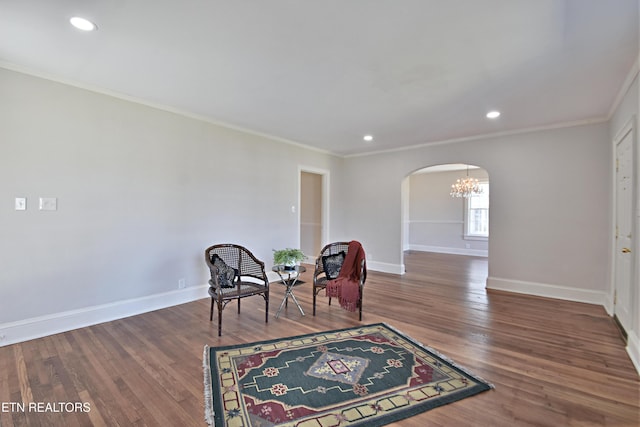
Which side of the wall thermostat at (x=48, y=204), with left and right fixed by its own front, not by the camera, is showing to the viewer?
front

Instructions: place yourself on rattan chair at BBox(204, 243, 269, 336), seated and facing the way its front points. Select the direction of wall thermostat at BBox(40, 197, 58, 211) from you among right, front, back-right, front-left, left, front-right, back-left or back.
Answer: back-right

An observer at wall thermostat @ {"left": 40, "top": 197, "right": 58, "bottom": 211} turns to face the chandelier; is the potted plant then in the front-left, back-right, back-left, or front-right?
front-right

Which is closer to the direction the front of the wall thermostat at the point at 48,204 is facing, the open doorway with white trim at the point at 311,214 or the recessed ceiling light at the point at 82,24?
the recessed ceiling light

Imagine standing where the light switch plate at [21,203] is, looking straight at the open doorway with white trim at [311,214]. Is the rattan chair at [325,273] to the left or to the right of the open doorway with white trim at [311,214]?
right

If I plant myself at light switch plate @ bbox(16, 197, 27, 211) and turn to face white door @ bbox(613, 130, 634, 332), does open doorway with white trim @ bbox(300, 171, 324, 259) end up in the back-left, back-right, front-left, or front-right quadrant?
front-left

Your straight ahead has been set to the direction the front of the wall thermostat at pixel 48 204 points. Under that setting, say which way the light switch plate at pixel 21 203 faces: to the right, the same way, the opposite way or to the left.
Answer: the same way

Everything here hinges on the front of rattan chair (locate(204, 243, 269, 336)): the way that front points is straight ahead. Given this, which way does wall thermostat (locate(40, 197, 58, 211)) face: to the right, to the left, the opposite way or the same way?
the same way

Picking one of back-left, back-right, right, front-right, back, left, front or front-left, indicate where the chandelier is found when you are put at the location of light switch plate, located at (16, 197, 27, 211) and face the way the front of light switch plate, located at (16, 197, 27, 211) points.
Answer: left

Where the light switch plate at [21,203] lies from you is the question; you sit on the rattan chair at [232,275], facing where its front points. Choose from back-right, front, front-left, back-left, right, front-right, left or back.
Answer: back-right

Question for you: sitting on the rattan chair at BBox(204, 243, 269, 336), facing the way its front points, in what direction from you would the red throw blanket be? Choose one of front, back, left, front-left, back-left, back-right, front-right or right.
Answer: front-left

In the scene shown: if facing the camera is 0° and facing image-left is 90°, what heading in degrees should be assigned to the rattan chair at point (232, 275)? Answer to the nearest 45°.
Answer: approximately 315°

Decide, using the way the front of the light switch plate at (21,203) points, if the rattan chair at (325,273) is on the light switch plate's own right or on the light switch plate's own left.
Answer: on the light switch plate's own left

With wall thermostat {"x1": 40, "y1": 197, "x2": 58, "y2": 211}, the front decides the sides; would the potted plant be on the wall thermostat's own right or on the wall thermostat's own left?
on the wall thermostat's own left

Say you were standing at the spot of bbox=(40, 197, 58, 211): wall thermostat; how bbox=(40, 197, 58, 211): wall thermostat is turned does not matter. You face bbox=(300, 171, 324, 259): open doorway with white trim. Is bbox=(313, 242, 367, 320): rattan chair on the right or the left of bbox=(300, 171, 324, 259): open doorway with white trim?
right
